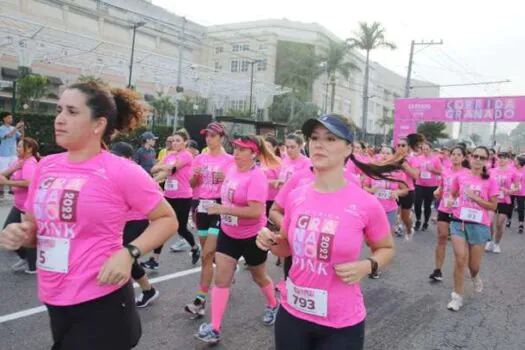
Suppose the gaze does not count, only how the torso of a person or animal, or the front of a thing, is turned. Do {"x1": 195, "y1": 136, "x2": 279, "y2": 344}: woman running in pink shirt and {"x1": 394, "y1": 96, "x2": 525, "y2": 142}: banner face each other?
no

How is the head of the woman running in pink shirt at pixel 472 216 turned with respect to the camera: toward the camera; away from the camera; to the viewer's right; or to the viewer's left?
toward the camera

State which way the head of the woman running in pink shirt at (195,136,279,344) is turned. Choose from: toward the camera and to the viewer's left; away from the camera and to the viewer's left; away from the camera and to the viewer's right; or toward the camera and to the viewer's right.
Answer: toward the camera and to the viewer's left

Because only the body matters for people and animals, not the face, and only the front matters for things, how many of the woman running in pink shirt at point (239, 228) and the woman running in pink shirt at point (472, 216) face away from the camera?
0

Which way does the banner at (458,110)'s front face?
toward the camera

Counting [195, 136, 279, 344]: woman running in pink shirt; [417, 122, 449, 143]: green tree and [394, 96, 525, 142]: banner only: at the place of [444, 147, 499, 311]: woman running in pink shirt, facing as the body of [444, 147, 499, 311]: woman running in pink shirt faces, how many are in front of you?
1

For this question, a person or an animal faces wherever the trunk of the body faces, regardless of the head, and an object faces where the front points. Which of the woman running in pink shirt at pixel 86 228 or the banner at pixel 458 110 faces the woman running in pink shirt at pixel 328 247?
the banner

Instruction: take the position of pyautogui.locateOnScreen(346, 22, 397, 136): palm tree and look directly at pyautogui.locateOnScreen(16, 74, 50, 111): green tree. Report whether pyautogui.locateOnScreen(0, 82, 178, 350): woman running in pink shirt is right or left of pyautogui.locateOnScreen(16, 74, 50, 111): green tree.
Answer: left

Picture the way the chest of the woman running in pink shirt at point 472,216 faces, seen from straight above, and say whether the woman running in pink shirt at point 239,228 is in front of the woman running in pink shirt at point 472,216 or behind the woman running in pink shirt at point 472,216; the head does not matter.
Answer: in front

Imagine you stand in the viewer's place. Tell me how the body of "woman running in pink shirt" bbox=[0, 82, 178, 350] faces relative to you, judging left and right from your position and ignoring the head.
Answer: facing the viewer and to the left of the viewer

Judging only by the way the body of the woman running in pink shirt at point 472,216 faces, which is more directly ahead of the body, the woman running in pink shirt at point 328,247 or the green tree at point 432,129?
the woman running in pink shirt

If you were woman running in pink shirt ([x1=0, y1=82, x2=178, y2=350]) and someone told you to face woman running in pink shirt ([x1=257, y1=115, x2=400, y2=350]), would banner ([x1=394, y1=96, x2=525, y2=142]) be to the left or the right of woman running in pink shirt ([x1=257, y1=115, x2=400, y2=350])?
left

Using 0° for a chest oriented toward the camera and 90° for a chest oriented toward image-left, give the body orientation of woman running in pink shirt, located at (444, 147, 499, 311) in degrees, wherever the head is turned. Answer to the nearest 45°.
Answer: approximately 45°

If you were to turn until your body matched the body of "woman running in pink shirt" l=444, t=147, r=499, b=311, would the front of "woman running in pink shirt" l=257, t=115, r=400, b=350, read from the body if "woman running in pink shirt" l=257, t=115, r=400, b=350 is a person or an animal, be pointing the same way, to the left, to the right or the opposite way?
the same way

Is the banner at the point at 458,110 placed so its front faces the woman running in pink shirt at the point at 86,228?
yes

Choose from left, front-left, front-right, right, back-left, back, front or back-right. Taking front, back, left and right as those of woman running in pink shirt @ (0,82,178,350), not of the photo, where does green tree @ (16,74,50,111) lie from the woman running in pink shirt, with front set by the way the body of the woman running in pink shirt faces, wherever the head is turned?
back-right

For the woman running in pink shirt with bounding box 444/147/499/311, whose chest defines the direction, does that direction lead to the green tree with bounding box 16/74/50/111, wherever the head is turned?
no
